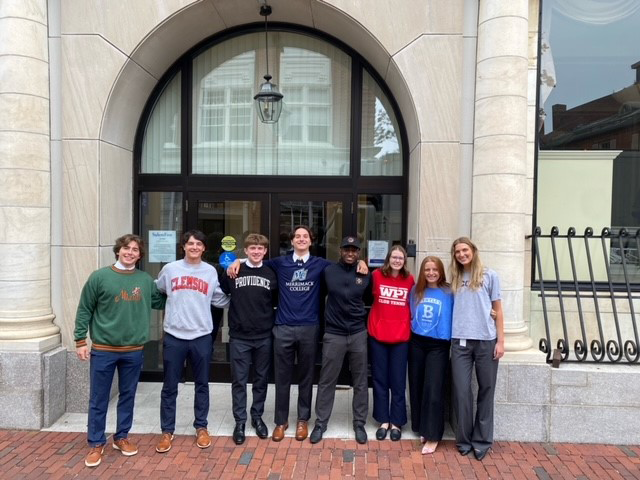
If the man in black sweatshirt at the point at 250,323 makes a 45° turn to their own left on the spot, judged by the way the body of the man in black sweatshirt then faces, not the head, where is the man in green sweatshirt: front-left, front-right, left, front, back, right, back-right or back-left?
back-right

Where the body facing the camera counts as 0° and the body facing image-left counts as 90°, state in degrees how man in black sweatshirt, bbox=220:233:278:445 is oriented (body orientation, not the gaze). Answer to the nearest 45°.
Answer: approximately 0°

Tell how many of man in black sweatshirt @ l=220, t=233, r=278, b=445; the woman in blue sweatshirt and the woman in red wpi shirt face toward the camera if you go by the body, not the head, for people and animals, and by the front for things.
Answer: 3

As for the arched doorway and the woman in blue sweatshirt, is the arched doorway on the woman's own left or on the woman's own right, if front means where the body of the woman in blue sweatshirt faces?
on the woman's own right

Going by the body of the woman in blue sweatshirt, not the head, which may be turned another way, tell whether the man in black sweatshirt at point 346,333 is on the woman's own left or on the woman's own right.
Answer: on the woman's own right

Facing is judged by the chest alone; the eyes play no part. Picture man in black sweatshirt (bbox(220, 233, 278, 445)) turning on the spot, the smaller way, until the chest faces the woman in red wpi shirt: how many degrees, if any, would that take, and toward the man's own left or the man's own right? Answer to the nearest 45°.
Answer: approximately 90° to the man's own left

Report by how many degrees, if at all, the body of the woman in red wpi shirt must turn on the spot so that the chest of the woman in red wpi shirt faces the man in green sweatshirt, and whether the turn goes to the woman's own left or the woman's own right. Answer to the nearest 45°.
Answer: approximately 90° to the woman's own right
